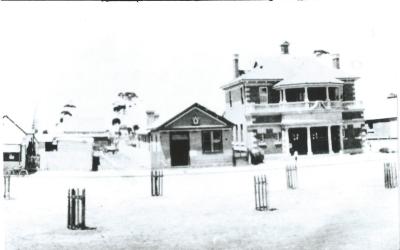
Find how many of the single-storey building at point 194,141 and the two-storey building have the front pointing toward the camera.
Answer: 2

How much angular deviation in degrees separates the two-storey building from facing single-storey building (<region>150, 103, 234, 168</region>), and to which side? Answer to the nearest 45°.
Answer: approximately 45° to its right

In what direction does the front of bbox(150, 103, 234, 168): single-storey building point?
toward the camera

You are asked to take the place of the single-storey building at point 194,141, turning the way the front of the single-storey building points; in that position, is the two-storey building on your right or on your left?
on your left

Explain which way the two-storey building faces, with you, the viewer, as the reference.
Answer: facing the viewer
